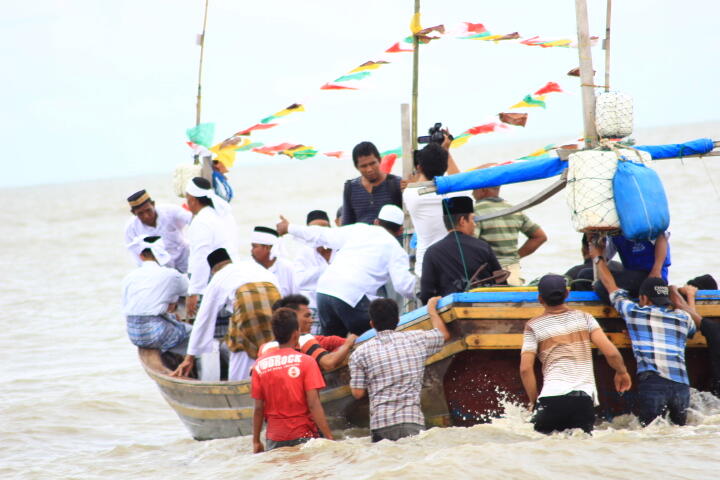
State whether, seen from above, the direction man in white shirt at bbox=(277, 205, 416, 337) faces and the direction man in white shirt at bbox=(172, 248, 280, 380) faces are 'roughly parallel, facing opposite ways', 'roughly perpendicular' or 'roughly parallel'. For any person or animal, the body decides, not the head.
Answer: roughly perpendicular

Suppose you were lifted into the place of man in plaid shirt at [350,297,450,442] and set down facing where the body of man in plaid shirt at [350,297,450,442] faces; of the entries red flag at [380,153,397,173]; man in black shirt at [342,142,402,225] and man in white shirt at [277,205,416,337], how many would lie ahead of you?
3

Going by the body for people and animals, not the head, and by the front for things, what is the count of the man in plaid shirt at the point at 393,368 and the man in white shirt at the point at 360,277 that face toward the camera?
0

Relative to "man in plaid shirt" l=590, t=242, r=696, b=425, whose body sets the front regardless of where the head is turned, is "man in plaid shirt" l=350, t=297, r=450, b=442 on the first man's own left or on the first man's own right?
on the first man's own left

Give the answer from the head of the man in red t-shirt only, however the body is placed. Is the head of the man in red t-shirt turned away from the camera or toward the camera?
away from the camera

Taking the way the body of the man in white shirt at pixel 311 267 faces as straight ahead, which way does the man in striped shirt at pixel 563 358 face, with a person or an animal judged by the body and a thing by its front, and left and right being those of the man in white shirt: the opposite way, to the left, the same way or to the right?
the opposite way

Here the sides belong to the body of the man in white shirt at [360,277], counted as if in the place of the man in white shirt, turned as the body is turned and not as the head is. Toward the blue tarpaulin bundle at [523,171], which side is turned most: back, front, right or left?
right

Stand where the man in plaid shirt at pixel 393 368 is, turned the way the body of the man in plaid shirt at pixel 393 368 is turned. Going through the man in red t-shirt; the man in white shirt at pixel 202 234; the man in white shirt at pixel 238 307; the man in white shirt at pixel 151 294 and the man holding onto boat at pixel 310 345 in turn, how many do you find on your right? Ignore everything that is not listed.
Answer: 0

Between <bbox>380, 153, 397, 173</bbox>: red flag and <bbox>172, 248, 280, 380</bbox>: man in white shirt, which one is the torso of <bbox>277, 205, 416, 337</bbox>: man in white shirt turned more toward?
the red flag

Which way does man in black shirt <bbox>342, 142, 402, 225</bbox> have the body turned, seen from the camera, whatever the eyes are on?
toward the camera

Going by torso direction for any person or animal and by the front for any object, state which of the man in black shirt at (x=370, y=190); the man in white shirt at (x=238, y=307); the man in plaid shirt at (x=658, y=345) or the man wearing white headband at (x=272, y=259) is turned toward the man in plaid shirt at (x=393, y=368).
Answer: the man in black shirt

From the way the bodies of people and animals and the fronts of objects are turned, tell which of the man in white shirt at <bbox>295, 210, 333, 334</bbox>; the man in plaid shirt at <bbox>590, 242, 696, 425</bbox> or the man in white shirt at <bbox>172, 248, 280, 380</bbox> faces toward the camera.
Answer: the man in white shirt at <bbox>295, 210, 333, 334</bbox>

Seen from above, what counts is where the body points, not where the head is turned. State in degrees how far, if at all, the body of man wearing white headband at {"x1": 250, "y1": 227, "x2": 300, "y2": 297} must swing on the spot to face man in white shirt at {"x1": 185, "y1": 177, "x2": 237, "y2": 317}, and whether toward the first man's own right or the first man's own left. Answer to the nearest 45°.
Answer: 0° — they already face them

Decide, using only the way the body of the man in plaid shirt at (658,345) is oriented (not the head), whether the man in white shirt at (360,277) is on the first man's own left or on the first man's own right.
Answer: on the first man's own left
